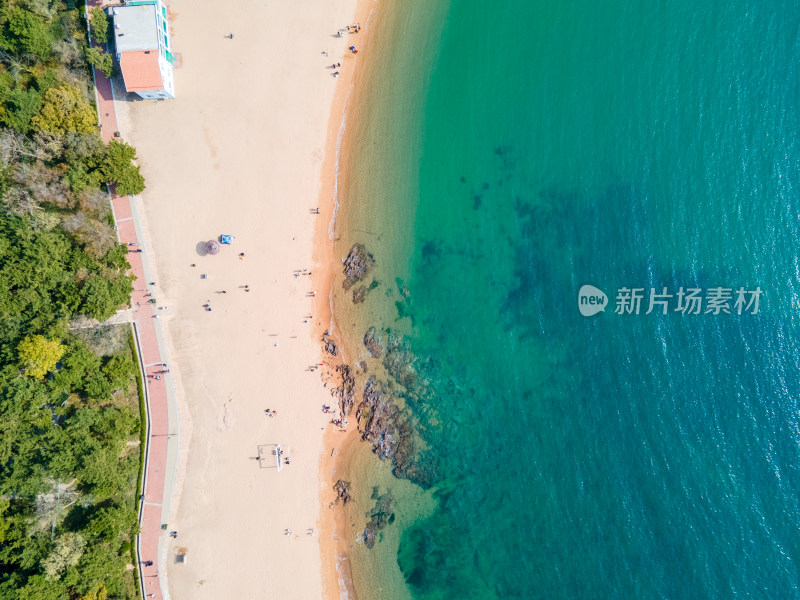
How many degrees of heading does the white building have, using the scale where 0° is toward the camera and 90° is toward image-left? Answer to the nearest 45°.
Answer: approximately 270°

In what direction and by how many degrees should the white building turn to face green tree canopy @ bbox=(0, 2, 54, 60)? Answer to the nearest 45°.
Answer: approximately 180°

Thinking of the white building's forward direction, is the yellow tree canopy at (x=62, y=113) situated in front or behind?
behind

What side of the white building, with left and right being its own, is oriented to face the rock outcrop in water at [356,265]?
front

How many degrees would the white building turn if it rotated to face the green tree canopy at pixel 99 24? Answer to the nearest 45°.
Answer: approximately 180°
